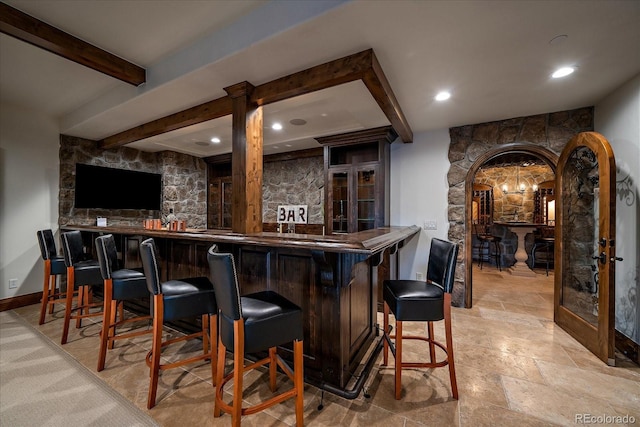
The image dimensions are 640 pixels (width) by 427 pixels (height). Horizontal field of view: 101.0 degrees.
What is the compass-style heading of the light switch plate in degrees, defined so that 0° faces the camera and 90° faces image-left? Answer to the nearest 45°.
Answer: approximately 0°

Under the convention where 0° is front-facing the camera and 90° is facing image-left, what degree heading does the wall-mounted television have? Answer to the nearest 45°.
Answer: approximately 315°

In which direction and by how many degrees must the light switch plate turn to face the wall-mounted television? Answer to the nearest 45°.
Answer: approximately 90° to its right

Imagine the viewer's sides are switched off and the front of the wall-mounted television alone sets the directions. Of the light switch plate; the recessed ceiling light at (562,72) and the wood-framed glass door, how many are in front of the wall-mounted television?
3

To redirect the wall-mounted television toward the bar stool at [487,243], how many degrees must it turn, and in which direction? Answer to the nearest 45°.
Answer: approximately 45° to its left

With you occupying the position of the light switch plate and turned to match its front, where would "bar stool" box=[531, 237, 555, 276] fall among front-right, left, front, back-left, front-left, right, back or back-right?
back-left

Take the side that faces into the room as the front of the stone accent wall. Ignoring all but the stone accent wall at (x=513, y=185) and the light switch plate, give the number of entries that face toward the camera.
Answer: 2

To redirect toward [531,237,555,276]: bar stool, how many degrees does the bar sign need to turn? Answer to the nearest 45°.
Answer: approximately 90° to its left

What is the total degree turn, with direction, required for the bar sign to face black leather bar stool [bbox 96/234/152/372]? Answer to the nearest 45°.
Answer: approximately 45° to its right

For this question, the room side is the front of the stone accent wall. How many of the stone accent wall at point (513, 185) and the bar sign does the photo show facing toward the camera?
2
